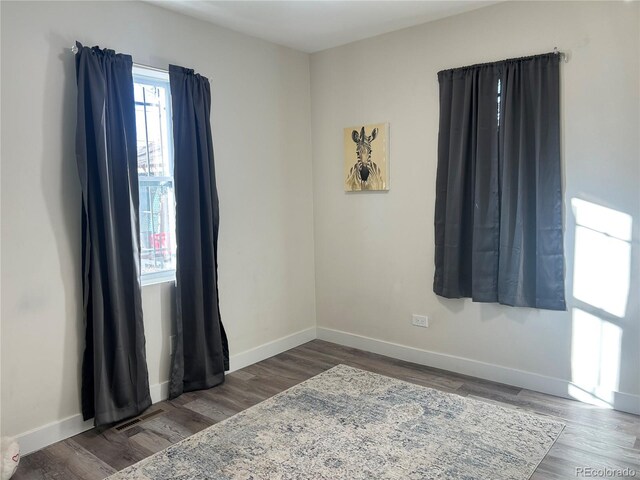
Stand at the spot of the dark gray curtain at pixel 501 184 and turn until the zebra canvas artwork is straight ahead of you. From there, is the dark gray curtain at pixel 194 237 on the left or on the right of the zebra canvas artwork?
left

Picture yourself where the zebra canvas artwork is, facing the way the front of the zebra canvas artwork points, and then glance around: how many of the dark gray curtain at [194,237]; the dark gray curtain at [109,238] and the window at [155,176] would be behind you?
0

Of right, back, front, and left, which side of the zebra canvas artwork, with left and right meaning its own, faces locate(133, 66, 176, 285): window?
front

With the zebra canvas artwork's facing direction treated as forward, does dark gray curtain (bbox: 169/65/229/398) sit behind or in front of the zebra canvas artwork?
in front

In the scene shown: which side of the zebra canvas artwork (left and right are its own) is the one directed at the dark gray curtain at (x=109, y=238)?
front

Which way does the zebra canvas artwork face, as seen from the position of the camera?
facing the viewer and to the left of the viewer

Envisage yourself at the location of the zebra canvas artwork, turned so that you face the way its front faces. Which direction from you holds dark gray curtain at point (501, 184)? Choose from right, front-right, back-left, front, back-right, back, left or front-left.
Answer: left

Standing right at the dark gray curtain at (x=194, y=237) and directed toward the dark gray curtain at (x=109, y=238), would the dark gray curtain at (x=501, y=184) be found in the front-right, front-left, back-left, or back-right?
back-left
